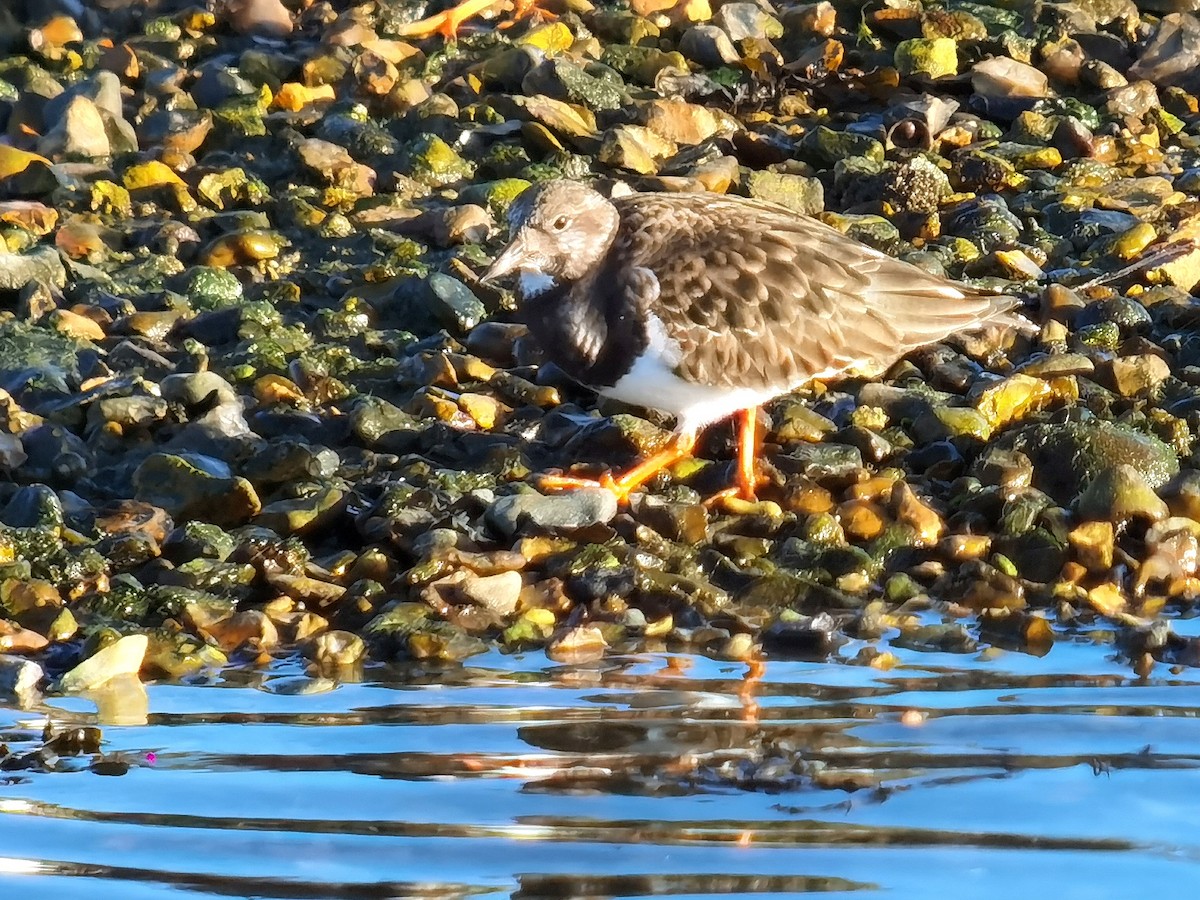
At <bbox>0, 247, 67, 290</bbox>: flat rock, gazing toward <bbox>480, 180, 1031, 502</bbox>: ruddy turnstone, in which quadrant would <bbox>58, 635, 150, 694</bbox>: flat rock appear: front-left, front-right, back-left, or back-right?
front-right

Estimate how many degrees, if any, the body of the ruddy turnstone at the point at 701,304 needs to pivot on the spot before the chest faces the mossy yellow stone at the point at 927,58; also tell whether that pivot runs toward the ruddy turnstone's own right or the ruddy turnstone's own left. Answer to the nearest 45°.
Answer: approximately 90° to the ruddy turnstone's own right

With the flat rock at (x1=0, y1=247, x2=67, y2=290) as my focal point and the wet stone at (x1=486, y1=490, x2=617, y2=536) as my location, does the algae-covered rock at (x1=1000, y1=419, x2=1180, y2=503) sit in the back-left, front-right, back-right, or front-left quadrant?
back-right

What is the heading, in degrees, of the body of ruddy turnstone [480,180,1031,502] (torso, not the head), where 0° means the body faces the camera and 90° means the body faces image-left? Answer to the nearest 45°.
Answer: approximately 90°

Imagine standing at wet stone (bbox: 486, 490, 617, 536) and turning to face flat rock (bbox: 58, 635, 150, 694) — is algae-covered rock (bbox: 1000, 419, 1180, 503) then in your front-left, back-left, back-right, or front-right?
back-left

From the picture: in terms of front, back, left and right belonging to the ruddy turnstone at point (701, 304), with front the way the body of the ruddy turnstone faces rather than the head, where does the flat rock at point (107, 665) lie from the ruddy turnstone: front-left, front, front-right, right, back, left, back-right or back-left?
front-left

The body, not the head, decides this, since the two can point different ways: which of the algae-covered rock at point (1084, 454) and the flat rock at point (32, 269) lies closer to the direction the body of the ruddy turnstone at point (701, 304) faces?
the flat rock

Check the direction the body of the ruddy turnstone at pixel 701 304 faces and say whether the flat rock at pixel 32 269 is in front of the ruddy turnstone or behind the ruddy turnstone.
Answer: in front
